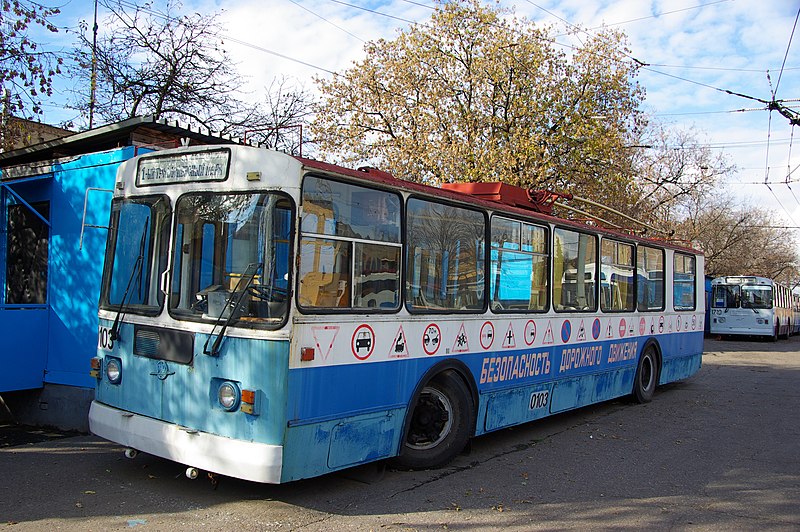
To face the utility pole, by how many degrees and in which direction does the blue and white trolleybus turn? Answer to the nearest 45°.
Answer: approximately 90° to its right

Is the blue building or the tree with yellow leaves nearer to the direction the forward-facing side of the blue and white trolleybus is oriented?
the blue building

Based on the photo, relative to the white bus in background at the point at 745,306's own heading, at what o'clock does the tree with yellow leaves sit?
The tree with yellow leaves is roughly at 1 o'clock from the white bus in background.

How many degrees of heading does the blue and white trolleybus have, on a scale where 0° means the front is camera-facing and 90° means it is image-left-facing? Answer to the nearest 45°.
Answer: approximately 45°

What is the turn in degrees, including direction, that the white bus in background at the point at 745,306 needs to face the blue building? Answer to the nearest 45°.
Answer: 0° — it already faces it

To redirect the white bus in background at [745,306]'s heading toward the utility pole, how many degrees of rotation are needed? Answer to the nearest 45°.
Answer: approximately 45° to its right

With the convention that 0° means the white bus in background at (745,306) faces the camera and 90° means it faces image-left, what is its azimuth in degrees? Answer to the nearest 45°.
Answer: approximately 0°

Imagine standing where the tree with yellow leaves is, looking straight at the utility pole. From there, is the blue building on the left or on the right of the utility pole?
left
